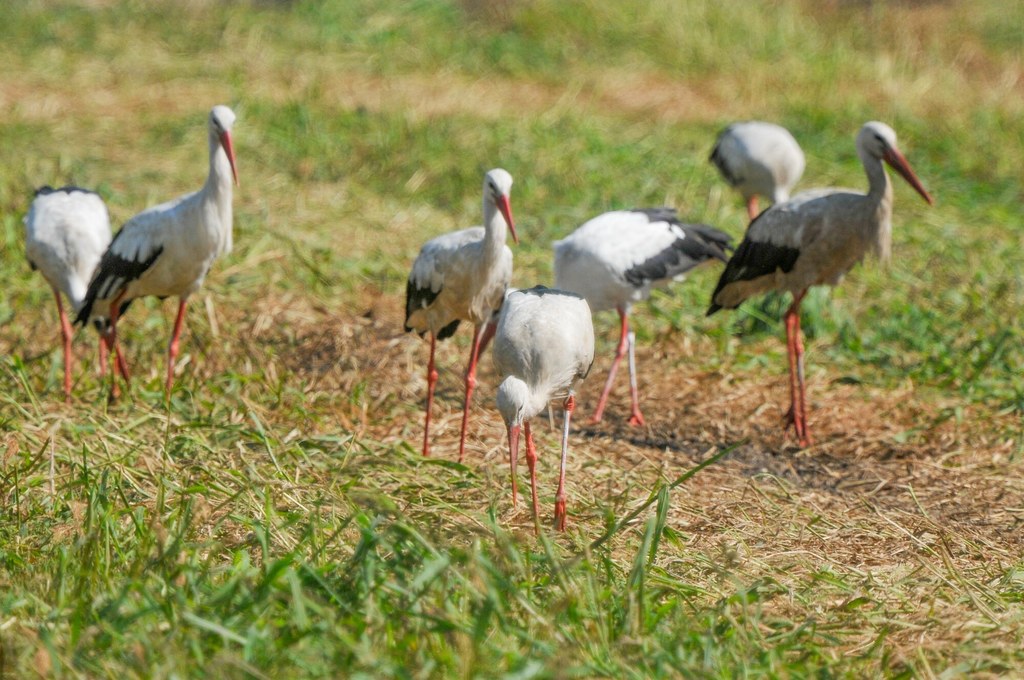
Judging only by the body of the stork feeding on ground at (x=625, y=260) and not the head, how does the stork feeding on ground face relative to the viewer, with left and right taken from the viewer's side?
facing to the left of the viewer

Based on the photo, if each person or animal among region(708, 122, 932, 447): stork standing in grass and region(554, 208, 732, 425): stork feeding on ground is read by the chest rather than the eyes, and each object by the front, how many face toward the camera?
0

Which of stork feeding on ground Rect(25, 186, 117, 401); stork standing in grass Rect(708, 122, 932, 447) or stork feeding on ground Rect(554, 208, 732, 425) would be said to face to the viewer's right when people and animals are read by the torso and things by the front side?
the stork standing in grass

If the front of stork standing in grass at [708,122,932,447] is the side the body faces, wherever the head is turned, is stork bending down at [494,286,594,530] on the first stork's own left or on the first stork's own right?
on the first stork's own right

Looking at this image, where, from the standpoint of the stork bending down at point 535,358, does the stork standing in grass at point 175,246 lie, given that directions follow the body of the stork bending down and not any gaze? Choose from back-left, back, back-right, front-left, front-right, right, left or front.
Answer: back-right

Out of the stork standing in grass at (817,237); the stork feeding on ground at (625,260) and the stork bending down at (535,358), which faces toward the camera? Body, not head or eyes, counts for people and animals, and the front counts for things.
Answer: the stork bending down

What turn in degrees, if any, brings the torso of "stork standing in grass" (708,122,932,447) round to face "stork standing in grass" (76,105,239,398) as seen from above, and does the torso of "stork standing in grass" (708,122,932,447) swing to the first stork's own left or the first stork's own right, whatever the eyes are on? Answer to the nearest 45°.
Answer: approximately 180°

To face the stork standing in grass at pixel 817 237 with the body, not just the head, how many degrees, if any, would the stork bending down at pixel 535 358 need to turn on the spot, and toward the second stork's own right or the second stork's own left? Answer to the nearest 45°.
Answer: approximately 135° to the second stork's own left

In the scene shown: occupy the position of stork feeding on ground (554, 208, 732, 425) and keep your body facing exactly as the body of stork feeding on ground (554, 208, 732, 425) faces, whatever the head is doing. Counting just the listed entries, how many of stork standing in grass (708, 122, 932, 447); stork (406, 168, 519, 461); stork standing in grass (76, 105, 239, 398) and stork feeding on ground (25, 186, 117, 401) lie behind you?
1

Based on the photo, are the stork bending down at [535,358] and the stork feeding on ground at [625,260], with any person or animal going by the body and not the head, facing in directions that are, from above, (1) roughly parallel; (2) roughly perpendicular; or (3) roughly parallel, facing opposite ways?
roughly perpendicular

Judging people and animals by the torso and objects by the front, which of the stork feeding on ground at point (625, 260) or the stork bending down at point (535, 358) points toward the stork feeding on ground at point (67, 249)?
the stork feeding on ground at point (625, 260)

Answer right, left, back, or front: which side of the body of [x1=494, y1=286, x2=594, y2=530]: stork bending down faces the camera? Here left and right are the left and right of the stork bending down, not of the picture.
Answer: front
